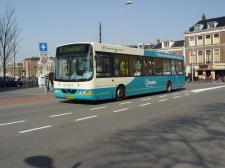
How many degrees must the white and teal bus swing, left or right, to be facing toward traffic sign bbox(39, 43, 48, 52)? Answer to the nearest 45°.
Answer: approximately 90° to its right

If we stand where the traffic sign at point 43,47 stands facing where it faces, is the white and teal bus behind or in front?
in front
